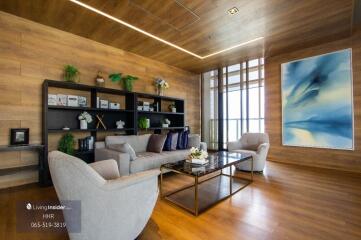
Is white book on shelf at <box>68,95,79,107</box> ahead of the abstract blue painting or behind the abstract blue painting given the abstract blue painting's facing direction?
ahead

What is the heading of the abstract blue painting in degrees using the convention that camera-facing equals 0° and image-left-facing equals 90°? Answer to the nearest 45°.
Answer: approximately 45°

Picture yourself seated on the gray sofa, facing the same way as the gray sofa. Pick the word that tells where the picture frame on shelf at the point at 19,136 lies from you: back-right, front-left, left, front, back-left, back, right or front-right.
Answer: back-right

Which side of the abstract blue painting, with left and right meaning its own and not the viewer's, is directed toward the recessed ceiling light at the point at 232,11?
front

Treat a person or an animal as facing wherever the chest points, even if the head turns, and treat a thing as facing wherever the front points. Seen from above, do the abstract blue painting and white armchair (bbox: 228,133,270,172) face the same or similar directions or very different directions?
same or similar directions

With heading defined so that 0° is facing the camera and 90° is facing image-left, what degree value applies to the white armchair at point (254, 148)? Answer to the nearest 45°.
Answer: approximately 45°

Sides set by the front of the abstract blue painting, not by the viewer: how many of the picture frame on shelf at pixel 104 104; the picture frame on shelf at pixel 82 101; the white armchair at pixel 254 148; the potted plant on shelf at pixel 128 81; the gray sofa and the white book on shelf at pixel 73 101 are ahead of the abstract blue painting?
6

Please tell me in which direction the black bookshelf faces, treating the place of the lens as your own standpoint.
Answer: facing the viewer and to the right of the viewer

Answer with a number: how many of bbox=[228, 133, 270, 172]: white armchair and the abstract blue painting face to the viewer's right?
0

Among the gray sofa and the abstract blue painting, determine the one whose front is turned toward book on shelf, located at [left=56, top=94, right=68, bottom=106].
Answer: the abstract blue painting

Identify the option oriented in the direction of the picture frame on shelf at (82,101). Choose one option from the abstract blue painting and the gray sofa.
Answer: the abstract blue painting

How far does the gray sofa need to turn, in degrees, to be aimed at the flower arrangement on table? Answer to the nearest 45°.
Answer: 0° — it already faces it

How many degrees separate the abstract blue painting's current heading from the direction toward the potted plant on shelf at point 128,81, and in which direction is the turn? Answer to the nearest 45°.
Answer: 0° — it already faces it

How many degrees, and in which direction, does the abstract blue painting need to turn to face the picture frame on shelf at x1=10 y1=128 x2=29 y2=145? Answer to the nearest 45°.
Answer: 0° — it already faces it

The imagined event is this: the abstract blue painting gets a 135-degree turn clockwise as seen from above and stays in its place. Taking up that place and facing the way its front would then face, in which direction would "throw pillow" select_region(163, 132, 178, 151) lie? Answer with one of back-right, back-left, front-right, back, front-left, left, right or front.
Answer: back-left

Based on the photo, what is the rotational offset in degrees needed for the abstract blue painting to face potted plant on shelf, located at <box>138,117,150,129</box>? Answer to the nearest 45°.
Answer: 0° — it already faces it

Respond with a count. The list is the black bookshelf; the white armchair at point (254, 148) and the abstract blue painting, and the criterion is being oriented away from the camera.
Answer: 0

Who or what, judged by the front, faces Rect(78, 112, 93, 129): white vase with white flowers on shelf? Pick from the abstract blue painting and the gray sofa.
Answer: the abstract blue painting

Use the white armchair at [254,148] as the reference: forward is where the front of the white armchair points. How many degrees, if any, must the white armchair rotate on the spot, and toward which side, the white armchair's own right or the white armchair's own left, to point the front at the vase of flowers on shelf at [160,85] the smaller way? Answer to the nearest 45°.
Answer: approximately 45° to the white armchair's own right

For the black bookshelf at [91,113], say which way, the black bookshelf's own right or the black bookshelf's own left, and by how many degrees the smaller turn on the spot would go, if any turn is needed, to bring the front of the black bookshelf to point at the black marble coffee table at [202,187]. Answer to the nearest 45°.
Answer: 0° — it already faces it

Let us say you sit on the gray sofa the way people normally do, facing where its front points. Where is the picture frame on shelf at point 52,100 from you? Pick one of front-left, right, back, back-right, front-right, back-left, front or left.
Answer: back-right

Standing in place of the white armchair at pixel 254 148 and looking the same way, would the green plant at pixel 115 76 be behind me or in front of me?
in front
